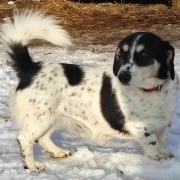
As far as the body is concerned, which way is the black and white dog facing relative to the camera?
to the viewer's right
